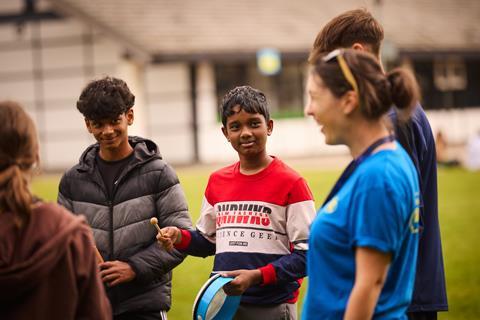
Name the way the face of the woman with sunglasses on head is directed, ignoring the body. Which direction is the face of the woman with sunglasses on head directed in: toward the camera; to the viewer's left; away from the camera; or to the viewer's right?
to the viewer's left

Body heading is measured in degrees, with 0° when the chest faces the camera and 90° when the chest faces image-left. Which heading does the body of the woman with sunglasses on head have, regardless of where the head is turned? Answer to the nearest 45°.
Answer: approximately 90°
